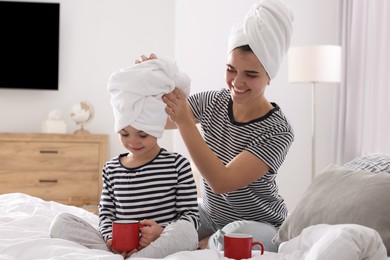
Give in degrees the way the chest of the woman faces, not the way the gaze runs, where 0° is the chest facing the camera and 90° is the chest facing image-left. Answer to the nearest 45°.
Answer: approximately 45°

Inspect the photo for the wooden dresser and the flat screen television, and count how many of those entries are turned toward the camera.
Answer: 2

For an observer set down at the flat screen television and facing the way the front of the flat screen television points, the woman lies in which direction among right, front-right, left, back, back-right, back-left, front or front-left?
front

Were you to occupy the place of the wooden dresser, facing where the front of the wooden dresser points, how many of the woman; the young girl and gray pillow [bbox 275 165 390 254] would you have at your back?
0

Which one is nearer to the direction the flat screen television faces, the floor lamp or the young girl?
the young girl

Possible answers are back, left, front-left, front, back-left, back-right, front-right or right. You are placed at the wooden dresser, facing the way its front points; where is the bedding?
front

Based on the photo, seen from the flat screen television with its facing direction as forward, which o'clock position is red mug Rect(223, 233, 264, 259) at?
The red mug is roughly at 12 o'clock from the flat screen television.

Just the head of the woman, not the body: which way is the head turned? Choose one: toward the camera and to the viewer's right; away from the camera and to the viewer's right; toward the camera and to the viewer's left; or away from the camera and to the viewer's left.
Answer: toward the camera and to the viewer's left

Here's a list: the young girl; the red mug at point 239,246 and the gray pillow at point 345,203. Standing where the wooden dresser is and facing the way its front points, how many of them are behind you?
0

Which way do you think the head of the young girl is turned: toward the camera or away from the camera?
toward the camera

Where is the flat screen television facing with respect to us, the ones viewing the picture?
facing the viewer

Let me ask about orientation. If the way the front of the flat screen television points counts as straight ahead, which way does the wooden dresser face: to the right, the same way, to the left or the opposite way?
the same way

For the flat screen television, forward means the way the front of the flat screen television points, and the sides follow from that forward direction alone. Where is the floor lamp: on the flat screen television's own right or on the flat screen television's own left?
on the flat screen television's own left

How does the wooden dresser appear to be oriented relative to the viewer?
toward the camera
